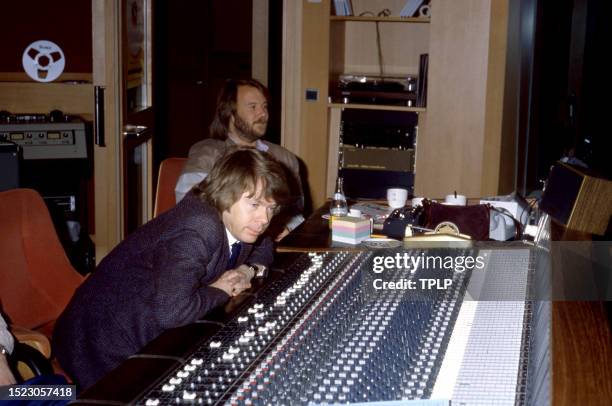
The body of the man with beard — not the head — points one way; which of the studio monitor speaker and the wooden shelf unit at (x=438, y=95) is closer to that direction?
the studio monitor speaker

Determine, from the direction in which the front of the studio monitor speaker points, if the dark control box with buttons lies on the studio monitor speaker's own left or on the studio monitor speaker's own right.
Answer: on the studio monitor speaker's own right

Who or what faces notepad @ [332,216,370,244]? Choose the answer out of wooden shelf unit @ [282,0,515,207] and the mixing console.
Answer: the wooden shelf unit

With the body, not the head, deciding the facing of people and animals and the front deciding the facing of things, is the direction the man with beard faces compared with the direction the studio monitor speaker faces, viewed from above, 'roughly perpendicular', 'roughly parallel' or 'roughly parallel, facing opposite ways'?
roughly perpendicular

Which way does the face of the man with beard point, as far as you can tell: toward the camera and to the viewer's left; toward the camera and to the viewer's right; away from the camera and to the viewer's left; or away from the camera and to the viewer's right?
toward the camera and to the viewer's right

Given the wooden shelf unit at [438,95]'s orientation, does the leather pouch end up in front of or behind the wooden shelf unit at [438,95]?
in front

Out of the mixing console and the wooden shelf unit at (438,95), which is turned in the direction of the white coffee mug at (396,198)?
the wooden shelf unit

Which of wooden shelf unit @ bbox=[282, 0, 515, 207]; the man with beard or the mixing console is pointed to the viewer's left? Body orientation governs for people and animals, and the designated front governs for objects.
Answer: the mixing console

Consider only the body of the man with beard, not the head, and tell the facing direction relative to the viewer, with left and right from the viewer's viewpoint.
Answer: facing the viewer and to the right of the viewer

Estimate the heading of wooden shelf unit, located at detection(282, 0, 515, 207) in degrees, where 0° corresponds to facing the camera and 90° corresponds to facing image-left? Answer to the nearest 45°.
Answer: approximately 0°

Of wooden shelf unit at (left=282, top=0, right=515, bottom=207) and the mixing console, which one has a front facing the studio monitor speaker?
the wooden shelf unit

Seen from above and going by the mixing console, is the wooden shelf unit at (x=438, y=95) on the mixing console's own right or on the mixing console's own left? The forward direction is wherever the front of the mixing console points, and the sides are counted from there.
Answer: on the mixing console's own right

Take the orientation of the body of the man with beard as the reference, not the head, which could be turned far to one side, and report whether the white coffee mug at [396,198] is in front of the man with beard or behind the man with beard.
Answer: in front

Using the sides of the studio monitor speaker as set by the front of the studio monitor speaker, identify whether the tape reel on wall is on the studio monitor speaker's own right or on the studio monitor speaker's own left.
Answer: on the studio monitor speaker's own right

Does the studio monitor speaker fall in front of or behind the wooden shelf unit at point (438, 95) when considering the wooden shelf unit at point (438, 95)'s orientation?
in front

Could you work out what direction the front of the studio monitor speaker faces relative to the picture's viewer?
facing the viewer and to the left of the viewer

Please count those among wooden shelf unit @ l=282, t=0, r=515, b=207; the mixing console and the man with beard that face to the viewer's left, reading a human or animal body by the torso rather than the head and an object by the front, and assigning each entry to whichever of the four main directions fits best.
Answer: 1
